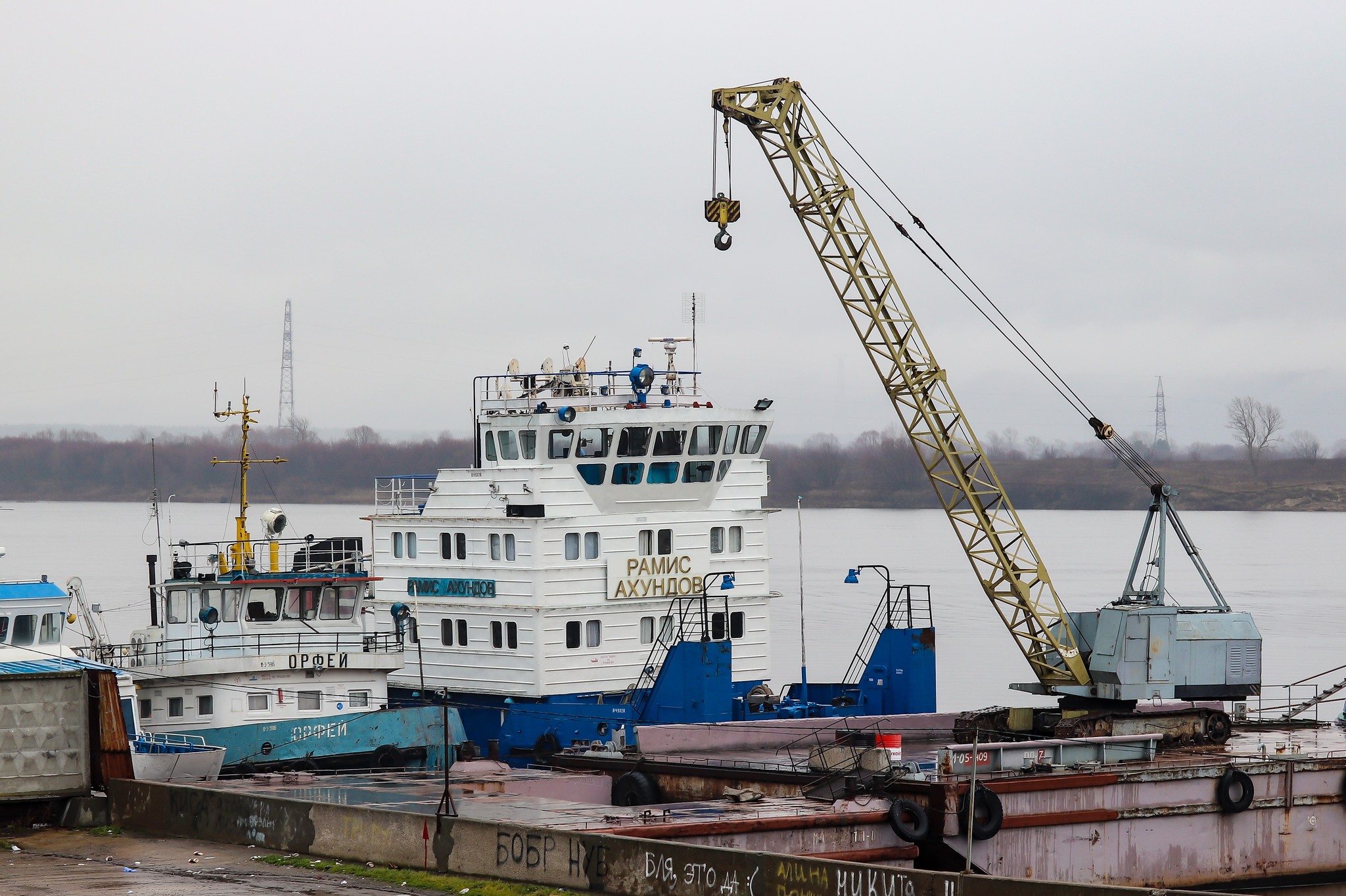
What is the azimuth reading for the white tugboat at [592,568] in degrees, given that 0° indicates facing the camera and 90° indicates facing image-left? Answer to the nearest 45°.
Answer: approximately 315°

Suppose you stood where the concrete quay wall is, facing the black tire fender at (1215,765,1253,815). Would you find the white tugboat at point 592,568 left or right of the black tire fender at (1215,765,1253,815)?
left

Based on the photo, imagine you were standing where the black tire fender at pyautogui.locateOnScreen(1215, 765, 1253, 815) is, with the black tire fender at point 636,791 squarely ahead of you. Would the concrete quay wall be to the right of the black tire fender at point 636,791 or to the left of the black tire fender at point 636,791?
left
